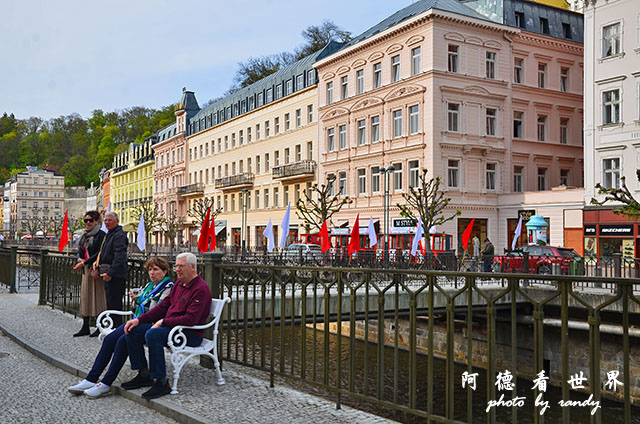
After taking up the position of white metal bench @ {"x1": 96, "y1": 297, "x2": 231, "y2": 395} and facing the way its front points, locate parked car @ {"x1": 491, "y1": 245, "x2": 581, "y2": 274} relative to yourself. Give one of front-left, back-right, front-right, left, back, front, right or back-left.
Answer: back

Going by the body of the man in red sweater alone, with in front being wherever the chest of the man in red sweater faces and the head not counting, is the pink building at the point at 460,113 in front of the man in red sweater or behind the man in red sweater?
behind

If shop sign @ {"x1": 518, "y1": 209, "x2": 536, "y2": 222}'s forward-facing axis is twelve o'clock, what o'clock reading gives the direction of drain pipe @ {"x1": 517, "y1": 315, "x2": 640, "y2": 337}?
The drain pipe is roughly at 12 o'clock from the shop sign.

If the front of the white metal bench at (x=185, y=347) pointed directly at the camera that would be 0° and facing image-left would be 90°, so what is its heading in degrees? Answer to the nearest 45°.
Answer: approximately 45°

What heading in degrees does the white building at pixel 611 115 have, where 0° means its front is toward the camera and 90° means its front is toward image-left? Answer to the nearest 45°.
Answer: approximately 45°

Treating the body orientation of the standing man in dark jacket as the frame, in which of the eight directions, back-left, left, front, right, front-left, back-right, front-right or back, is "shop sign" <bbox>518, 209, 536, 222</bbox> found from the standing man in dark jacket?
back

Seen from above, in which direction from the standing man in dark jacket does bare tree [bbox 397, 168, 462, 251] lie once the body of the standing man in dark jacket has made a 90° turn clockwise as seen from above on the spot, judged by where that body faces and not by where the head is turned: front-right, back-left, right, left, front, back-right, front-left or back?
right

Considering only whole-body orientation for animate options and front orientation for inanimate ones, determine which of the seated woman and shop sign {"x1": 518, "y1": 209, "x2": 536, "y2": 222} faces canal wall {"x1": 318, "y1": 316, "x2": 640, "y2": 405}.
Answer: the shop sign

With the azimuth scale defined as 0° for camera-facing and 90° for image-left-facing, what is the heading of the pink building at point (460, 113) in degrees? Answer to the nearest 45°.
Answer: approximately 45°

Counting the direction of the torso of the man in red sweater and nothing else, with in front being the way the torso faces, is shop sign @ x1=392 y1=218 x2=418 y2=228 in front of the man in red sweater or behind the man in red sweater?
behind

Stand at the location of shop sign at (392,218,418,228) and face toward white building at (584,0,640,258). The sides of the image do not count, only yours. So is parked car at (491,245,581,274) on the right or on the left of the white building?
right
